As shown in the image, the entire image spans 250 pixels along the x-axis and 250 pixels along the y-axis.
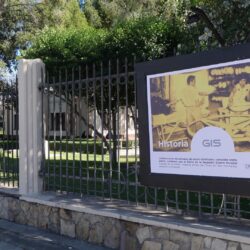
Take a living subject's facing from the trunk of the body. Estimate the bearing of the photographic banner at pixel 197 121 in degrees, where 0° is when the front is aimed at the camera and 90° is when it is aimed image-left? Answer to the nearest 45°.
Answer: approximately 45°

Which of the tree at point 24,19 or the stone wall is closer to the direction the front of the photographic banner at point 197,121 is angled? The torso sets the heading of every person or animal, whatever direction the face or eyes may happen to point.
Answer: the stone wall

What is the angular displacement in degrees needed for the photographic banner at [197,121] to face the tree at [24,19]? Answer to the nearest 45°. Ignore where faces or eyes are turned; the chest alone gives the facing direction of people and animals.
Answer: approximately 90° to its right

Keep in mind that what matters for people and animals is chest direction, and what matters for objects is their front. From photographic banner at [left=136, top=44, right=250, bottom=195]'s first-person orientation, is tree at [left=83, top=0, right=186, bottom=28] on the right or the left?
on its right
